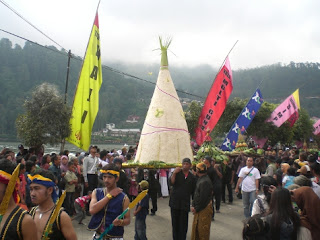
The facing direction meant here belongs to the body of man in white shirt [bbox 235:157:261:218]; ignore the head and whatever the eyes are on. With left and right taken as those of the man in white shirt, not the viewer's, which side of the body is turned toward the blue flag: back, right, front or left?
back

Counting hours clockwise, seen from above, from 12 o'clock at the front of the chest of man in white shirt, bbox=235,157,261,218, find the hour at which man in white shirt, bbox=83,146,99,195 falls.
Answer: man in white shirt, bbox=83,146,99,195 is roughly at 3 o'clock from man in white shirt, bbox=235,157,261,218.

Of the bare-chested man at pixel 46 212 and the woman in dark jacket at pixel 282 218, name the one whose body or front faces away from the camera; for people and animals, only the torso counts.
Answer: the woman in dark jacket

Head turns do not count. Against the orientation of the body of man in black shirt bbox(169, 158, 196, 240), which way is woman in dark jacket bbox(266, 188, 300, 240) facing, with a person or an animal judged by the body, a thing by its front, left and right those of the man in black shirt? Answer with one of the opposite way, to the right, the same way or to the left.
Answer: the opposite way

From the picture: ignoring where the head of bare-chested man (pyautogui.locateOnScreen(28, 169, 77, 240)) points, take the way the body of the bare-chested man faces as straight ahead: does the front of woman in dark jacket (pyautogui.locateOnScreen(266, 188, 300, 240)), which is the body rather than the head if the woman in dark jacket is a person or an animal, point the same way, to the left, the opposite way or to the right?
the opposite way

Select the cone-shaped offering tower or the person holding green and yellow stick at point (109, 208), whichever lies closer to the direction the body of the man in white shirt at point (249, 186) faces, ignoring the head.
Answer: the person holding green and yellow stick

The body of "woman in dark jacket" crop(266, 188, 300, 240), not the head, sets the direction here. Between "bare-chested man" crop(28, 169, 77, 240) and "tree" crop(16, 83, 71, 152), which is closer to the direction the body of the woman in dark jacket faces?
the tree

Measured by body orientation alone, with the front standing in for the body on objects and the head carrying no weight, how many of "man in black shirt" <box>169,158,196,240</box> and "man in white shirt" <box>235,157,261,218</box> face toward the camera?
2

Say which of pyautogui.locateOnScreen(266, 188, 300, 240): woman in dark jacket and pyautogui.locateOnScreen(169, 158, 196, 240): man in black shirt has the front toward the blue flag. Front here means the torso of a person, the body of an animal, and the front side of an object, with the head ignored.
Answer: the woman in dark jacket

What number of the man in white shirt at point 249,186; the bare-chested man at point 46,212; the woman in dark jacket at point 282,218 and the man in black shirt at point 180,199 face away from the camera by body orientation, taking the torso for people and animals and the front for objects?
1

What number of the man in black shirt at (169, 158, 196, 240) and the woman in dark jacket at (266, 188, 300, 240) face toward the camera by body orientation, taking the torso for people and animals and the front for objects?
1

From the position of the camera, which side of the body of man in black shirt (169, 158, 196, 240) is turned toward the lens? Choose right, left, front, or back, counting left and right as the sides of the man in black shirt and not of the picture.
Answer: front

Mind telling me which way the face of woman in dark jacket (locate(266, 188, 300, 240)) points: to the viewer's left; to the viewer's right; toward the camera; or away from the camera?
away from the camera

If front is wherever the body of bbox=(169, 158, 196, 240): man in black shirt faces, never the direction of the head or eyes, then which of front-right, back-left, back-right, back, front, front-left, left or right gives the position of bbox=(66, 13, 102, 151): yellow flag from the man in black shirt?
back-right

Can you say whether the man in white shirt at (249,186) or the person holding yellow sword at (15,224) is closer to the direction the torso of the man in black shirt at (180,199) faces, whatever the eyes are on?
the person holding yellow sword

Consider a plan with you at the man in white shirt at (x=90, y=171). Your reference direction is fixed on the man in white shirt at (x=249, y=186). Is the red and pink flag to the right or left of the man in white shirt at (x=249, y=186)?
left

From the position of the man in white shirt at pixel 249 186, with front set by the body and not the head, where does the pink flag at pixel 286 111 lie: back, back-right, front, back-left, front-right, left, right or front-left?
back

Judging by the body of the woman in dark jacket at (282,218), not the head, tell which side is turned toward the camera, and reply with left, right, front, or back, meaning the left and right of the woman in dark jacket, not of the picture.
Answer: back

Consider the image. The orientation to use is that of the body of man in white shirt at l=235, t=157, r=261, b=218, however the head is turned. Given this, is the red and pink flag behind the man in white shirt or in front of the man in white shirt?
behind
